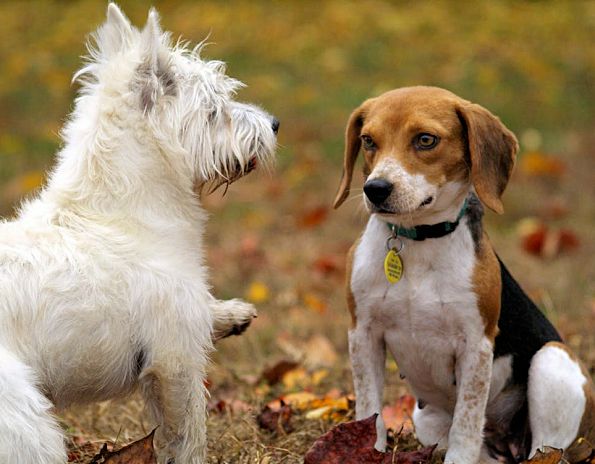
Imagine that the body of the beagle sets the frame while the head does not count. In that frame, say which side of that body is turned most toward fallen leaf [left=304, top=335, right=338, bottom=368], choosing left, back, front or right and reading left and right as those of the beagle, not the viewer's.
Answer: right

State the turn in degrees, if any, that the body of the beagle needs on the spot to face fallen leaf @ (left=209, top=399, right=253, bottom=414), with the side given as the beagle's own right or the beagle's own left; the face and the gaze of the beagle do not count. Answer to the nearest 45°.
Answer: approximately 90° to the beagle's own right

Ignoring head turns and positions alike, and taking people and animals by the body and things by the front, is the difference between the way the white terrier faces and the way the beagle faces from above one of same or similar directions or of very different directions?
very different directions

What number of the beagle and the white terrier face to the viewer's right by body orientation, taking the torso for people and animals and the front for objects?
1

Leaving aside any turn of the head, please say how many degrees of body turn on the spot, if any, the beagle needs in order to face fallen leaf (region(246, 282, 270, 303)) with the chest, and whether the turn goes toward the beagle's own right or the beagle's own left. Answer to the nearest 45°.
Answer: approximately 90° to the beagle's own right

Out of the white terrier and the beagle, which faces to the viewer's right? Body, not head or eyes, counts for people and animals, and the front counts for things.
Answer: the white terrier

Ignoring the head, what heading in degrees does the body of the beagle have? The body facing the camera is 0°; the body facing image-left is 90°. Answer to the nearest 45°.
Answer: approximately 45°

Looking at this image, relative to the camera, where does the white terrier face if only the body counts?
to the viewer's right
